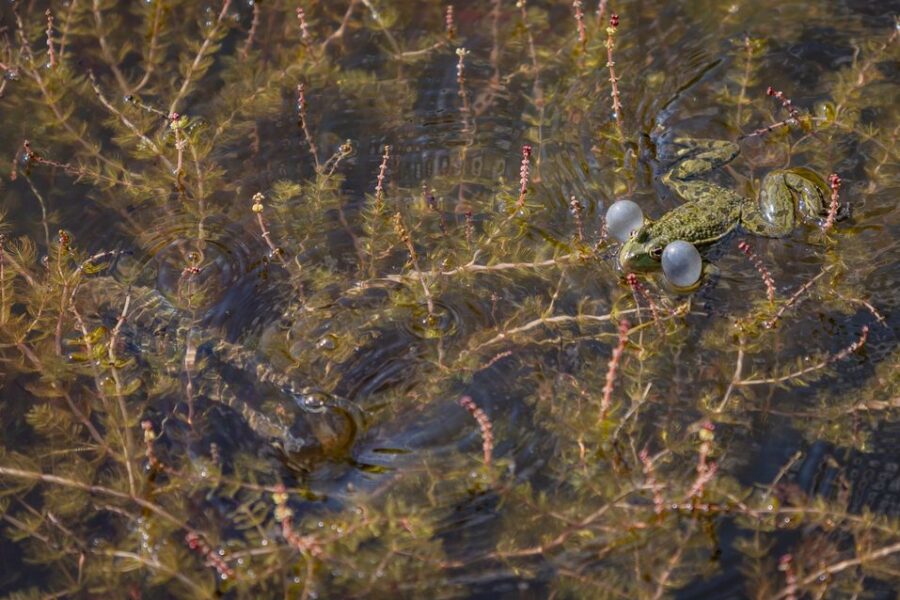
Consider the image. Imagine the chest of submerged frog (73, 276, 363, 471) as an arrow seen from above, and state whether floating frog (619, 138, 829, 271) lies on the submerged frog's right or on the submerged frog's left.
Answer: on the submerged frog's left

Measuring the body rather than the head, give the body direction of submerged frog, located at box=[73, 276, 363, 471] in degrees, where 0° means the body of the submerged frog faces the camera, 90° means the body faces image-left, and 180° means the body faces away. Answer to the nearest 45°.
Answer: approximately 315°

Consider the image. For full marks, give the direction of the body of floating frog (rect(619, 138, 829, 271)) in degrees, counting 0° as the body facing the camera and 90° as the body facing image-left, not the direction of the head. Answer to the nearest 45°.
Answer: approximately 45°

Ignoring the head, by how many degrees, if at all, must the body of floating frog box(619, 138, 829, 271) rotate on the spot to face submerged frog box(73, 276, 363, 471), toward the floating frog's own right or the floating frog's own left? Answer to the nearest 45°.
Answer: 0° — it already faces it
